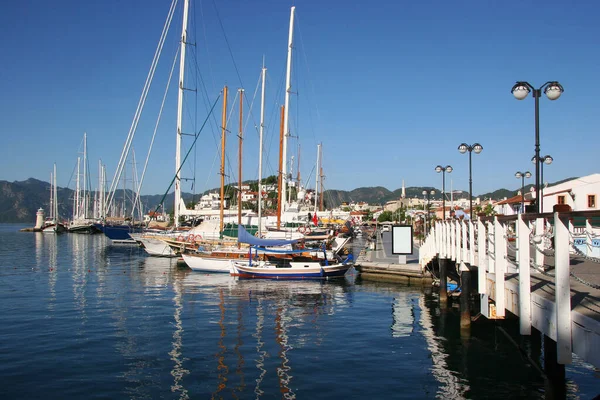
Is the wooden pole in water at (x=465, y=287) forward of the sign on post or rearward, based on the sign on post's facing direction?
forward

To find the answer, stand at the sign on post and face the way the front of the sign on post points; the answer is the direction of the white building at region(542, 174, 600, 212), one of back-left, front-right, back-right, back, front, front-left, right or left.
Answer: back-left

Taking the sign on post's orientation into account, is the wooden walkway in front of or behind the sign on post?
in front

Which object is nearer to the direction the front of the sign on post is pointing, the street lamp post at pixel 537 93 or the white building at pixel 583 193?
the street lamp post

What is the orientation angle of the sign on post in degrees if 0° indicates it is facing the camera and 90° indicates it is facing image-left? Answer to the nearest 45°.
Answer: approximately 0°

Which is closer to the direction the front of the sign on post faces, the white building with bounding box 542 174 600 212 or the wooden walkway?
the wooden walkway
